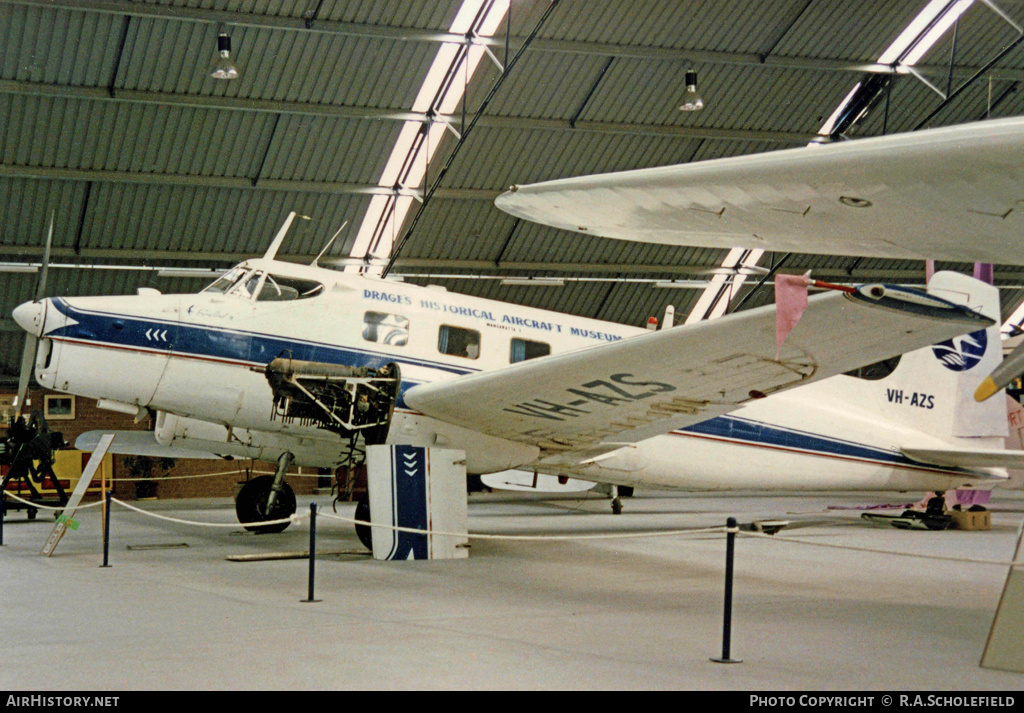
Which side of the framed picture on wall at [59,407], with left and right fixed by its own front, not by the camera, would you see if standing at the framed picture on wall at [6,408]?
right

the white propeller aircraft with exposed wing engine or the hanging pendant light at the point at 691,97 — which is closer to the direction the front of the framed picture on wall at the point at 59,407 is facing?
the white propeller aircraft with exposed wing engine

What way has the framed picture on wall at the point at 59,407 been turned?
toward the camera

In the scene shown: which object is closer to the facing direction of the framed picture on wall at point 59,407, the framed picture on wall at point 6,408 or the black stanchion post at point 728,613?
the black stanchion post

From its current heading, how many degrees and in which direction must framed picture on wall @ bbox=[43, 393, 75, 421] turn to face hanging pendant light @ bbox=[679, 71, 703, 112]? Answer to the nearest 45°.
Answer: approximately 45° to its left

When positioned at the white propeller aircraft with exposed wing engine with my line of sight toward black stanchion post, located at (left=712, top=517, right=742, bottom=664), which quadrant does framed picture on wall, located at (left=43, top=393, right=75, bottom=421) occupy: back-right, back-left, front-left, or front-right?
back-right

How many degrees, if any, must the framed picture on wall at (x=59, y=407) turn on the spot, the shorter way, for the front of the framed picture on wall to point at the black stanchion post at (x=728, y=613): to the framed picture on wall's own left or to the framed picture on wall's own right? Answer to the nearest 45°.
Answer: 0° — it already faces it

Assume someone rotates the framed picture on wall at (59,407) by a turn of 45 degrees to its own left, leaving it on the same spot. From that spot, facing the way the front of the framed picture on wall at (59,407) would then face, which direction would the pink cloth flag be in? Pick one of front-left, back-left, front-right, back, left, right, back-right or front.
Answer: front-right

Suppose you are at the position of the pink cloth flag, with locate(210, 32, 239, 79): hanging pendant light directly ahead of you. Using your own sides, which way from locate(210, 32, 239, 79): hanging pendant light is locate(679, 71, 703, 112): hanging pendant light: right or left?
right

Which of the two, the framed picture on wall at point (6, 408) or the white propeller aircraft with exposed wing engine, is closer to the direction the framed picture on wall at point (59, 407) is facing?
the white propeller aircraft with exposed wing engine
